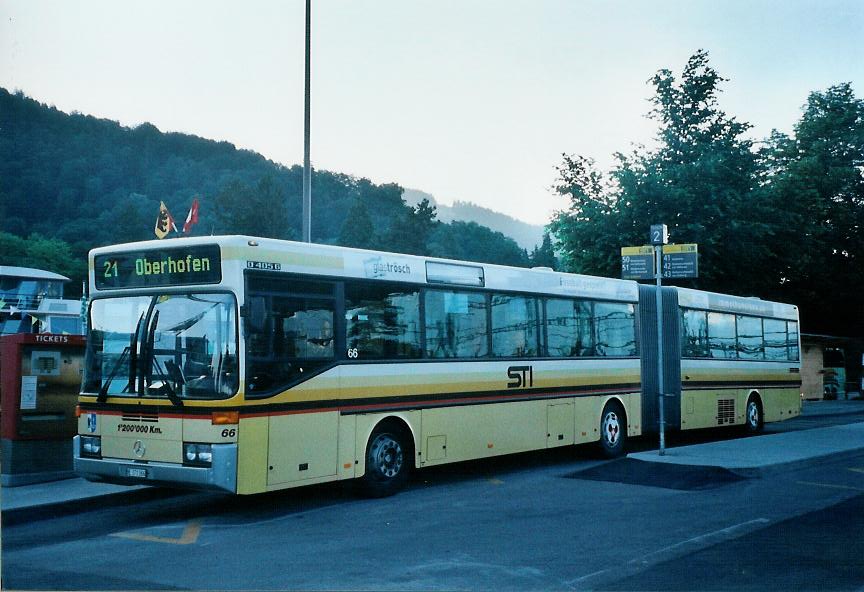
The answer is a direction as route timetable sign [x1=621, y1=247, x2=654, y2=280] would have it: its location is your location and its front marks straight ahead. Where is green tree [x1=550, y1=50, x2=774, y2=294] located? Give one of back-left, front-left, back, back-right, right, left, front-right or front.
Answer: back

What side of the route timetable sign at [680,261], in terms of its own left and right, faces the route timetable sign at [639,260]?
right

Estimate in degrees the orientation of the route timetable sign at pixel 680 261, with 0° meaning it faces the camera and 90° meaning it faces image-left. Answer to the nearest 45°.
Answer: approximately 0°

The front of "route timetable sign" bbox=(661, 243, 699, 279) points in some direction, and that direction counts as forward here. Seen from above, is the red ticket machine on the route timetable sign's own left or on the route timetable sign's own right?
on the route timetable sign's own right

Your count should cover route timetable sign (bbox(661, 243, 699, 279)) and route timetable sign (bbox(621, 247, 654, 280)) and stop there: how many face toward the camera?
2

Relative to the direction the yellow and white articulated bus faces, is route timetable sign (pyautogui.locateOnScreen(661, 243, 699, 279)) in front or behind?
behind

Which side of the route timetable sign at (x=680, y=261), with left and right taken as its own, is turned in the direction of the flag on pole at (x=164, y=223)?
right

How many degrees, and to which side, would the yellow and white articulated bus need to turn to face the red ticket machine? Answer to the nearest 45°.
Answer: approximately 45° to its right

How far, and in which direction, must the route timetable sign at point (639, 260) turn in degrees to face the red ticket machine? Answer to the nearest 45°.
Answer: approximately 45° to its right

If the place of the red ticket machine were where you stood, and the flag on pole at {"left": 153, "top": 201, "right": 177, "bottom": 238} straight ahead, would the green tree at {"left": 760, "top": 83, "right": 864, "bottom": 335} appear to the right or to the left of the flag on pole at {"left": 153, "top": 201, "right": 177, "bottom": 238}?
right

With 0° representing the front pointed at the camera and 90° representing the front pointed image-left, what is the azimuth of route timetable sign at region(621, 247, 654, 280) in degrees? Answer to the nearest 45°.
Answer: approximately 0°

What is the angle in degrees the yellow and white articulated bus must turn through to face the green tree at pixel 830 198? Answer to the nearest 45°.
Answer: approximately 180°

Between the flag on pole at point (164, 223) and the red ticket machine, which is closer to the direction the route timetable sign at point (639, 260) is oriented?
the red ticket machine

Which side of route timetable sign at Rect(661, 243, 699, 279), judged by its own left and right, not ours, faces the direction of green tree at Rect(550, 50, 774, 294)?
back
